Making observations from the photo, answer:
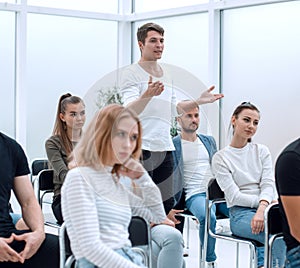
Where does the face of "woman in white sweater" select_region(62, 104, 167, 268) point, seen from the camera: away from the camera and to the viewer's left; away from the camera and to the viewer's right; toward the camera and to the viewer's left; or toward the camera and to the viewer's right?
toward the camera and to the viewer's right

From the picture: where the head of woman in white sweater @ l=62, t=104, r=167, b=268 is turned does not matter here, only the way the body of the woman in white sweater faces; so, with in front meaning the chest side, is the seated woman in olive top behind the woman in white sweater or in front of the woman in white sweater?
behind

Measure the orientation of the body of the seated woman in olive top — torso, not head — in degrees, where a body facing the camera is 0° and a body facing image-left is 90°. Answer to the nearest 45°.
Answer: approximately 315°

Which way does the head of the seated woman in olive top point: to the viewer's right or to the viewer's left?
to the viewer's right

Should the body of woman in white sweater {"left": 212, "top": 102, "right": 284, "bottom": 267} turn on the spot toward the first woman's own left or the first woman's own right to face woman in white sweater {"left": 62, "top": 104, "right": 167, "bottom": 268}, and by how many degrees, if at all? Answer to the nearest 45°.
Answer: approximately 45° to the first woman's own right
